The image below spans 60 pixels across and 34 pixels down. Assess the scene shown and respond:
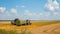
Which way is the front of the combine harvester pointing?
to the viewer's left
